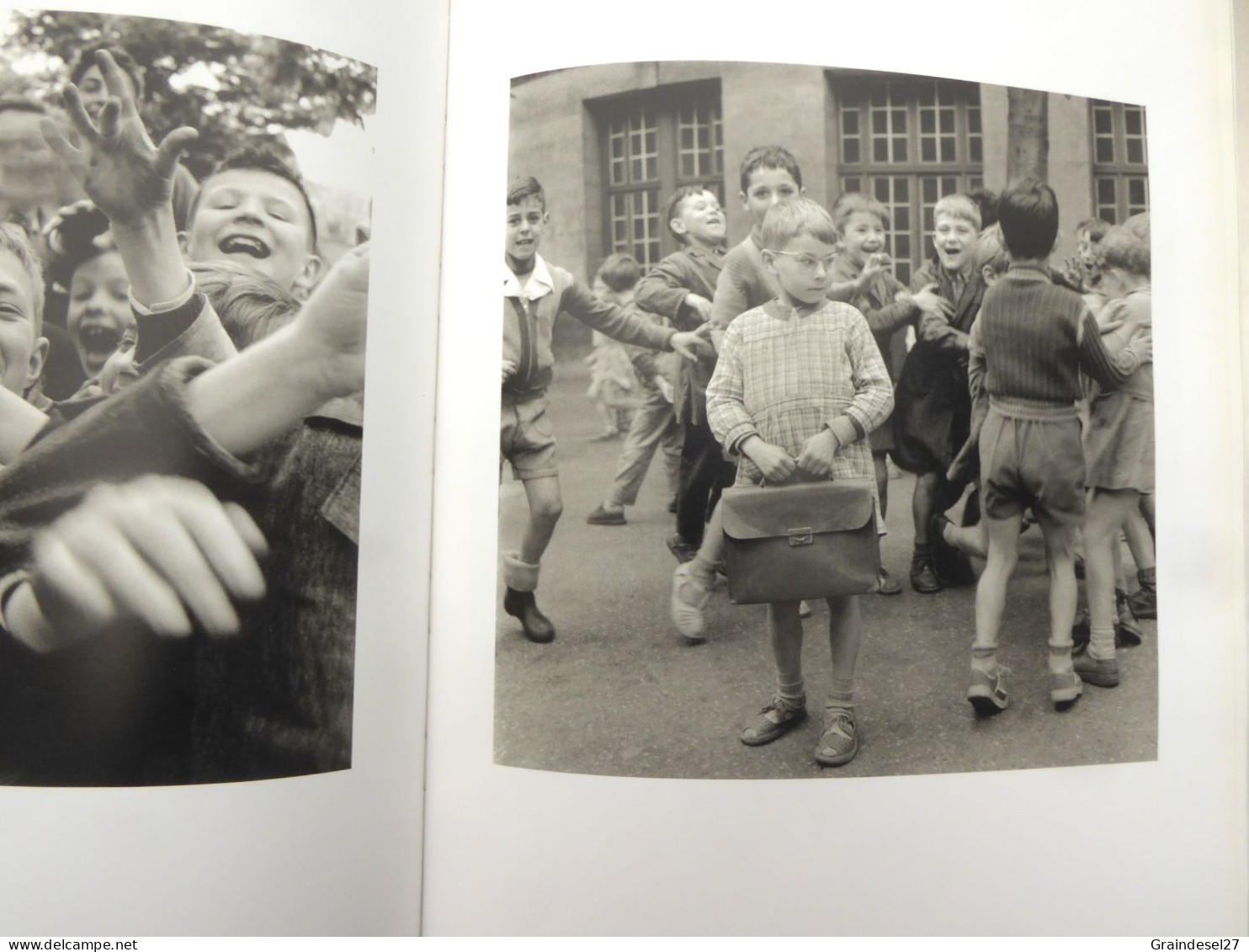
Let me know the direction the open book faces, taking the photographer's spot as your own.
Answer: facing the viewer
